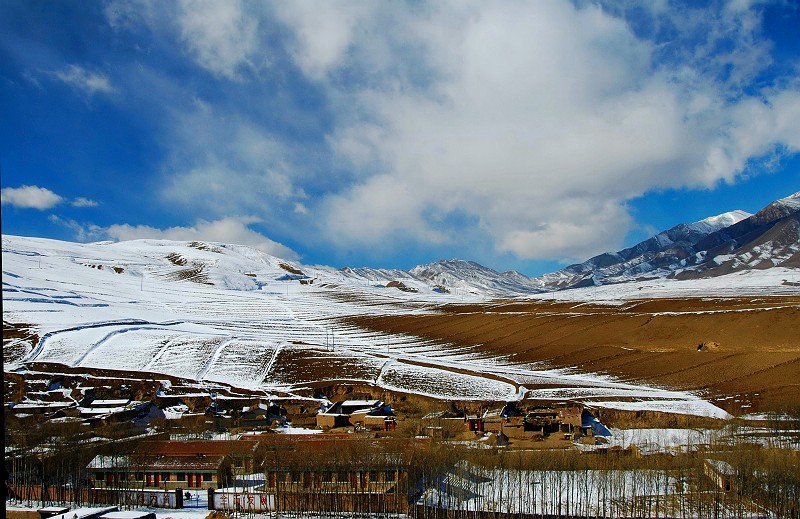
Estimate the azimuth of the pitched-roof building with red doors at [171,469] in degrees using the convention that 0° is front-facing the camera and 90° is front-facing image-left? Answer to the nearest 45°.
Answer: approximately 0°

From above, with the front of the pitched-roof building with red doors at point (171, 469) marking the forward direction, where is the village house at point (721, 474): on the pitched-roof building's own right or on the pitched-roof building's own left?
on the pitched-roof building's own left

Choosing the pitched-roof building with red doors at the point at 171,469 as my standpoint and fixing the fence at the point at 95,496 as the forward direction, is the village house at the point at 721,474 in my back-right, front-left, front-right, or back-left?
back-left
